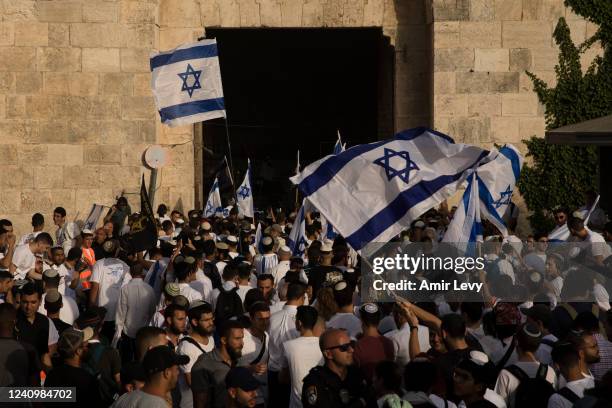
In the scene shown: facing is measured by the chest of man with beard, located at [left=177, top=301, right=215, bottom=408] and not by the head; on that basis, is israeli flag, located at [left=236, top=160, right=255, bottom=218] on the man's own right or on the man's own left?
on the man's own left

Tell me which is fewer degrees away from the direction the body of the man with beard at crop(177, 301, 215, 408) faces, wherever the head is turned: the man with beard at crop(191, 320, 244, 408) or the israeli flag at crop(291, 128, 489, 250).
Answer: the man with beard

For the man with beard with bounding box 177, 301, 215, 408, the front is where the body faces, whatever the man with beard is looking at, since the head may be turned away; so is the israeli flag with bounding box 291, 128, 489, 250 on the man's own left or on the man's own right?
on the man's own left

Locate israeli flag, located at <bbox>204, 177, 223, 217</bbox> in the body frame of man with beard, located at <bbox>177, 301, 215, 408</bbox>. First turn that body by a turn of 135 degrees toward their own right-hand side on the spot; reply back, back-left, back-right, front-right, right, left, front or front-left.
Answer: right

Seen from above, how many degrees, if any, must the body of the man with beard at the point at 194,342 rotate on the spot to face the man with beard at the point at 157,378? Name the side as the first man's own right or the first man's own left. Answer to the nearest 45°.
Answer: approximately 45° to the first man's own right

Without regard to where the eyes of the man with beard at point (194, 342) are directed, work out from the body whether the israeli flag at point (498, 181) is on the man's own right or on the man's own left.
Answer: on the man's own left

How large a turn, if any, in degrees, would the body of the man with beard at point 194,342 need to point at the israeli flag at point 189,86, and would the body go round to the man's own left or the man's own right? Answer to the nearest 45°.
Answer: approximately 135° to the man's own left

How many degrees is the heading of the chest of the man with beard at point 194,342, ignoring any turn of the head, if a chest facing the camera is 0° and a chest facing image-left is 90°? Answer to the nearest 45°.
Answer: approximately 315°

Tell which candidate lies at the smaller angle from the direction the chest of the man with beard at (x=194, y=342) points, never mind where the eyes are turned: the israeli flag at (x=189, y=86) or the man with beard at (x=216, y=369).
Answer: the man with beard

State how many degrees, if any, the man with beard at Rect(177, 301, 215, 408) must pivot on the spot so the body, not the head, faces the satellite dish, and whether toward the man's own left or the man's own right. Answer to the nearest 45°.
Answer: approximately 135° to the man's own left
